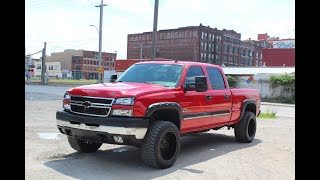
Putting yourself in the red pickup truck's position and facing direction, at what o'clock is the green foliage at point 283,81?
The green foliage is roughly at 5 o'clock from the red pickup truck.

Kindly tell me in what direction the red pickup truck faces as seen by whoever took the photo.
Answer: facing the viewer and to the left of the viewer
